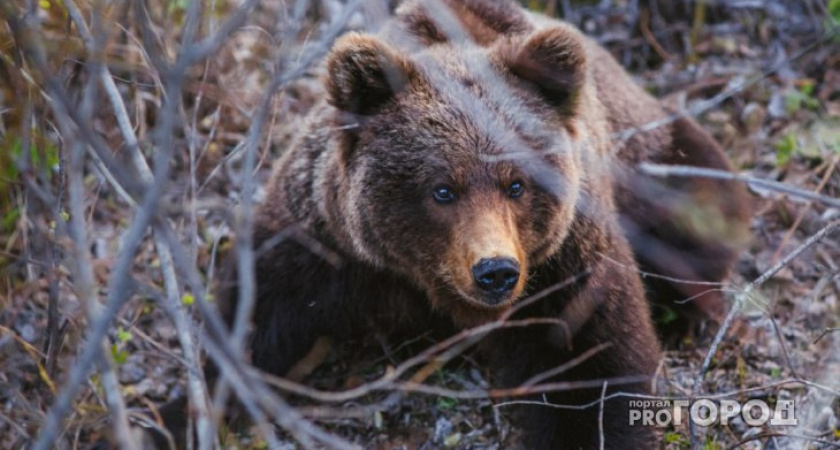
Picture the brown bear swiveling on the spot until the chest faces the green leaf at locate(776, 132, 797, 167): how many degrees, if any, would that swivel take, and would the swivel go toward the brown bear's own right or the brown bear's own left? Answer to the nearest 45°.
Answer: approximately 135° to the brown bear's own left

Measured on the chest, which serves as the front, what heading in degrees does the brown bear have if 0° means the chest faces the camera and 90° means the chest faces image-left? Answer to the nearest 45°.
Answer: approximately 0°

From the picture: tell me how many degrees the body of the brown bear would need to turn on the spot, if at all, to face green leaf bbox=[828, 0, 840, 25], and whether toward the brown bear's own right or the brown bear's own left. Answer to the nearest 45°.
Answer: approximately 135° to the brown bear's own left
